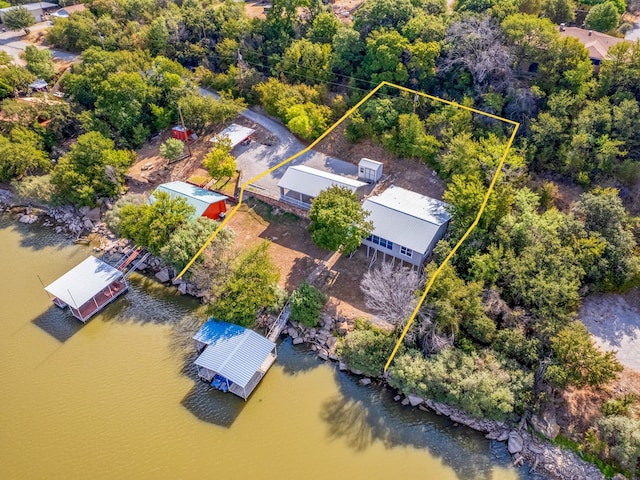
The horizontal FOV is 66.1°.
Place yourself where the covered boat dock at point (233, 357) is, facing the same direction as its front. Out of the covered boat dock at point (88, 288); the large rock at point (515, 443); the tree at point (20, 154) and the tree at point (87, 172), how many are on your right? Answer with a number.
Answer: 3

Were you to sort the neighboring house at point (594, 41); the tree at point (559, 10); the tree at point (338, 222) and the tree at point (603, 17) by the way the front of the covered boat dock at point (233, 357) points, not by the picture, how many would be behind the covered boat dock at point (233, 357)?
4

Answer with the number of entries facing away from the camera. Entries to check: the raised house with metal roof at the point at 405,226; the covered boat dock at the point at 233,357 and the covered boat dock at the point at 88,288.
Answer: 0

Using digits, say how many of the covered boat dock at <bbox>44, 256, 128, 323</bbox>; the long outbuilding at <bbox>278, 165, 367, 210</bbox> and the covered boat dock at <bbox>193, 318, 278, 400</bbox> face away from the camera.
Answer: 0

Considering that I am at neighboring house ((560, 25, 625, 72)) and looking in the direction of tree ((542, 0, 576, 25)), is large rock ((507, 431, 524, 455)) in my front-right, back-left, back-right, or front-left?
back-left

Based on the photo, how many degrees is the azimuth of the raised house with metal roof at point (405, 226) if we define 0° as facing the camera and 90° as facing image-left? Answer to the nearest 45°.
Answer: approximately 45°

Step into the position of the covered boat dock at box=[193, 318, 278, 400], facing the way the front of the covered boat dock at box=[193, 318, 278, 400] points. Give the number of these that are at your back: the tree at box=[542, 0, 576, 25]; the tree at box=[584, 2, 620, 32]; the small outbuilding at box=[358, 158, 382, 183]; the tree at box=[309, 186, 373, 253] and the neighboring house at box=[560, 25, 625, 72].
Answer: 5

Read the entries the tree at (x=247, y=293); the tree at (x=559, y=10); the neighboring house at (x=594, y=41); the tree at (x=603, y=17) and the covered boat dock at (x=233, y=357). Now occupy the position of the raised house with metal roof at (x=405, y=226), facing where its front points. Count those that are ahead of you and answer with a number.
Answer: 2

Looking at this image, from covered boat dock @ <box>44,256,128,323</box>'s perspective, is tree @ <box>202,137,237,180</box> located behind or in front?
behind

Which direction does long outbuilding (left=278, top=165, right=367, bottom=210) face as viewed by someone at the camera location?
facing the viewer and to the left of the viewer

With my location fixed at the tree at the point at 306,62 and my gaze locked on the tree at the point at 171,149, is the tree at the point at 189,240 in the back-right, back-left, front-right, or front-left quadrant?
front-left

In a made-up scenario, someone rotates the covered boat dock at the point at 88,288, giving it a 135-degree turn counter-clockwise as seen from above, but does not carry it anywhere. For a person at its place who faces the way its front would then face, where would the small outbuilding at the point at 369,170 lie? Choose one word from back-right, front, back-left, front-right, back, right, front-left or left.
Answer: front

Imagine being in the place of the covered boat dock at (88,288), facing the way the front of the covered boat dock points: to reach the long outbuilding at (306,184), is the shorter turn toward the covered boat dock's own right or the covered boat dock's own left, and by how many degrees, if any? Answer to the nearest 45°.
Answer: approximately 135° to the covered boat dock's own left

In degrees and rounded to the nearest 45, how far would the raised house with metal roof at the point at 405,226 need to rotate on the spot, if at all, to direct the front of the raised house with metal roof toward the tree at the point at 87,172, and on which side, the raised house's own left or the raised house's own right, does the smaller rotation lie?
approximately 45° to the raised house's own right

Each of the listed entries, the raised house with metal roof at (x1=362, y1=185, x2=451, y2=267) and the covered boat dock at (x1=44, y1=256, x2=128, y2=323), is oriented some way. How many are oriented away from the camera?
0

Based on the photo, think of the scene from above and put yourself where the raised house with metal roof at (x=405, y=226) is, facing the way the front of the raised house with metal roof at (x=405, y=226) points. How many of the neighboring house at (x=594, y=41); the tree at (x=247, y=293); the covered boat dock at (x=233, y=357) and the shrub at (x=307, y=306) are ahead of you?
3

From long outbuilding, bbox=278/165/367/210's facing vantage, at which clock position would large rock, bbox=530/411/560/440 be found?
The large rock is roughly at 9 o'clock from the long outbuilding.

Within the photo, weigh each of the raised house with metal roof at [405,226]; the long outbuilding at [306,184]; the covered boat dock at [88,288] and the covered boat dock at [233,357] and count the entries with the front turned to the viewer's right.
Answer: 0

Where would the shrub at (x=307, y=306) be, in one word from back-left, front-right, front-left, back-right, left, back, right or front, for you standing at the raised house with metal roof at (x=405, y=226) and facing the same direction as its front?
front

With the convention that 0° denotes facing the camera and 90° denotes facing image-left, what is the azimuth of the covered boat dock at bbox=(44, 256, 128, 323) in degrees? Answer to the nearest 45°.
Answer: approximately 45°

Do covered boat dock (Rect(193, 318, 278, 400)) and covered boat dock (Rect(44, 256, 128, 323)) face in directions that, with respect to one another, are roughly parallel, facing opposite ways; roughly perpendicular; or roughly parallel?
roughly parallel
